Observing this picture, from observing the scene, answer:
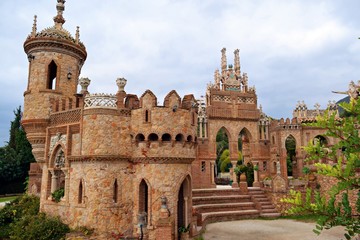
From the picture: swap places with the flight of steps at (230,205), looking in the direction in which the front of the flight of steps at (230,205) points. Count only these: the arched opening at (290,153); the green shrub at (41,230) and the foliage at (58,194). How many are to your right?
2

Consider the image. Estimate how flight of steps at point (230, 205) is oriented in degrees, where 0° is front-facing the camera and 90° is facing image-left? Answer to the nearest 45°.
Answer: approximately 315°

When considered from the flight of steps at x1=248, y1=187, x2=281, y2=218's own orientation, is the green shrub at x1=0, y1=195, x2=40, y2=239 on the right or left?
on its right

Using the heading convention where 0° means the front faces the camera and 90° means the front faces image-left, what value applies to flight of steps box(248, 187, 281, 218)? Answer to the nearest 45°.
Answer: approximately 315°

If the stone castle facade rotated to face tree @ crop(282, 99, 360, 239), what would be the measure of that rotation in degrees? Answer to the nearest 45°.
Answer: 0° — it already faces it

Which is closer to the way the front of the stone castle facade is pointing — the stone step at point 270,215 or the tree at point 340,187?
the tree

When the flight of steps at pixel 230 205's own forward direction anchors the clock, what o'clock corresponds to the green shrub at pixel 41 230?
The green shrub is roughly at 3 o'clock from the flight of steps.
